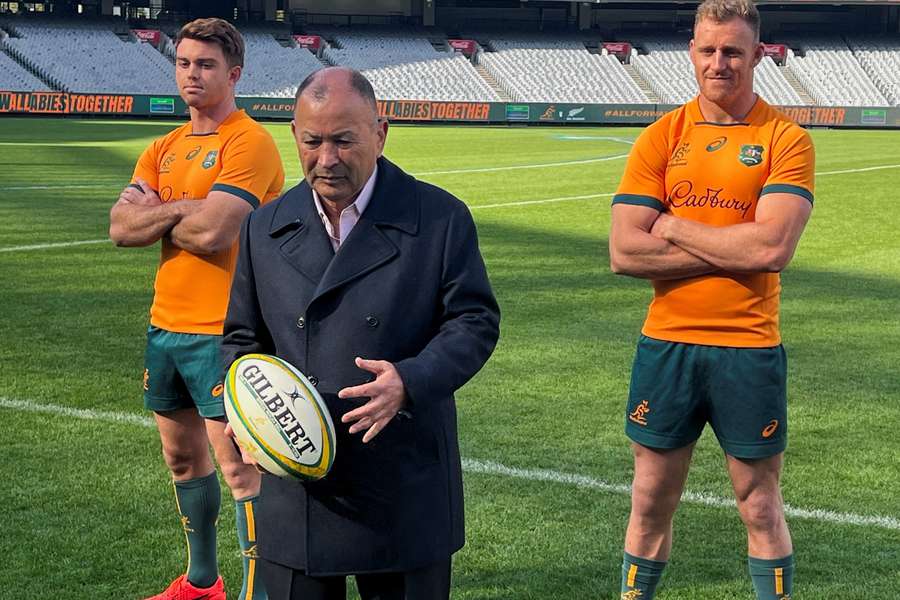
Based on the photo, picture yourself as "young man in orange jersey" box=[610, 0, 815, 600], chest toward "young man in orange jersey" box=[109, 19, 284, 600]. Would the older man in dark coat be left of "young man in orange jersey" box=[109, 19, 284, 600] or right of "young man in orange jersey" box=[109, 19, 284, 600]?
left

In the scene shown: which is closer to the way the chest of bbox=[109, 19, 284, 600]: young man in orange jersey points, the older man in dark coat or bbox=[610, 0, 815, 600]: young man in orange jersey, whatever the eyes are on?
the older man in dark coat

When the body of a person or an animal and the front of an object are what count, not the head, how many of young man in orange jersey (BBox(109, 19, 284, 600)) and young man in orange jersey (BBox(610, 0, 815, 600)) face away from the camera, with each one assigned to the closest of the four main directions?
0

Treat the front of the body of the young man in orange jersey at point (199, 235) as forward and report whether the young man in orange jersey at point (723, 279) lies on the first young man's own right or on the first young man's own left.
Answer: on the first young man's own left

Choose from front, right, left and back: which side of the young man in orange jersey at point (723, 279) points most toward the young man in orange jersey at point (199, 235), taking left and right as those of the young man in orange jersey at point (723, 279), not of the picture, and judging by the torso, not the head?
right

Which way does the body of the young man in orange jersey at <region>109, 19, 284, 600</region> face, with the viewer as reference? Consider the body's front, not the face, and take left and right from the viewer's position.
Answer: facing the viewer and to the left of the viewer

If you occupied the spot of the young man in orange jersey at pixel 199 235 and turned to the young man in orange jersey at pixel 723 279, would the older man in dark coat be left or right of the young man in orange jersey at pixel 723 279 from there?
right

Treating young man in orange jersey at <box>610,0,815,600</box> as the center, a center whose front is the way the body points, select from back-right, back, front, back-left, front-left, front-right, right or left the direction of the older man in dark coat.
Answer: front-right

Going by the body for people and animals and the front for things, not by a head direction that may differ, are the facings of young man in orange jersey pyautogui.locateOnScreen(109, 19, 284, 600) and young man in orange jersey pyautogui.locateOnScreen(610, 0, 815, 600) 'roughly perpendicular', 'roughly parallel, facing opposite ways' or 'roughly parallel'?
roughly parallel

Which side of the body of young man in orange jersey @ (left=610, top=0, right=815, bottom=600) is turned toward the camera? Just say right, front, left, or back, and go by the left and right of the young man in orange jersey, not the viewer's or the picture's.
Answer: front

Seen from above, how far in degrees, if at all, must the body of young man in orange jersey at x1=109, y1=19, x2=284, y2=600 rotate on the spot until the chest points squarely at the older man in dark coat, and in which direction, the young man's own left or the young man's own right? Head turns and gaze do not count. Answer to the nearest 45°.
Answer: approximately 45° to the young man's own left

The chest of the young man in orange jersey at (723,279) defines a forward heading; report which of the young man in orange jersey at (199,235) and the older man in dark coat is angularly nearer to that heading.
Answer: the older man in dark coat
